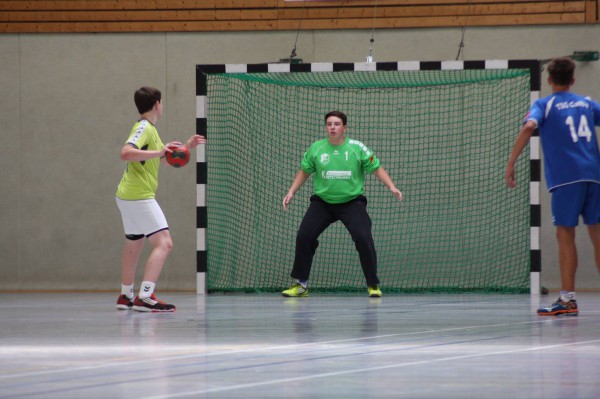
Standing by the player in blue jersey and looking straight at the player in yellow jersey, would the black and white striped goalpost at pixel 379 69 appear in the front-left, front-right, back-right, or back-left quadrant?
front-right

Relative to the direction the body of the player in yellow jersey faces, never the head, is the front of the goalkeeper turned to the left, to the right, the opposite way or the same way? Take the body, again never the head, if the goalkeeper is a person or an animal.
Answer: to the right

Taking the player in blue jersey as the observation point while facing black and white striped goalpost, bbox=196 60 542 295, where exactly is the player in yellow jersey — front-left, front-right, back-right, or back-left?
front-left

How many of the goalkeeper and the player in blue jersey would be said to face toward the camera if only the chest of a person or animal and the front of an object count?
1

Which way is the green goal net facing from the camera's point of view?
toward the camera

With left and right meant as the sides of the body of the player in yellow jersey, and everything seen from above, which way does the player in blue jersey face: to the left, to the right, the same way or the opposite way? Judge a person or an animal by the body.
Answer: to the left

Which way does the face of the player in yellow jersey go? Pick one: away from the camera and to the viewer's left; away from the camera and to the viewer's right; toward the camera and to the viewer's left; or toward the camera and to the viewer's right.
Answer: away from the camera and to the viewer's right

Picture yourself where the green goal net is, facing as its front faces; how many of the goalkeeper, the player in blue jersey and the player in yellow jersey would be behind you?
0

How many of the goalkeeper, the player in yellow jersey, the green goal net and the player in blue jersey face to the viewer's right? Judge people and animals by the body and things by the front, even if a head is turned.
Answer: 1

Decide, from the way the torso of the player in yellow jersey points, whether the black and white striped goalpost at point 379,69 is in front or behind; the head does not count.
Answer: in front

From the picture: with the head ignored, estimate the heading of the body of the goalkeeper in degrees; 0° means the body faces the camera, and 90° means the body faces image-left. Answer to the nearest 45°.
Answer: approximately 0°

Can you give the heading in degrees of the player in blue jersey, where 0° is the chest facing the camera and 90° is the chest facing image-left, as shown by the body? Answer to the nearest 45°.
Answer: approximately 135°

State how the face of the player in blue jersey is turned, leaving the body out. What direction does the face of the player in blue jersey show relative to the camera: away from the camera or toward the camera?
away from the camera

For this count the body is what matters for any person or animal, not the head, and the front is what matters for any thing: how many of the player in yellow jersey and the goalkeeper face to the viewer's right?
1
